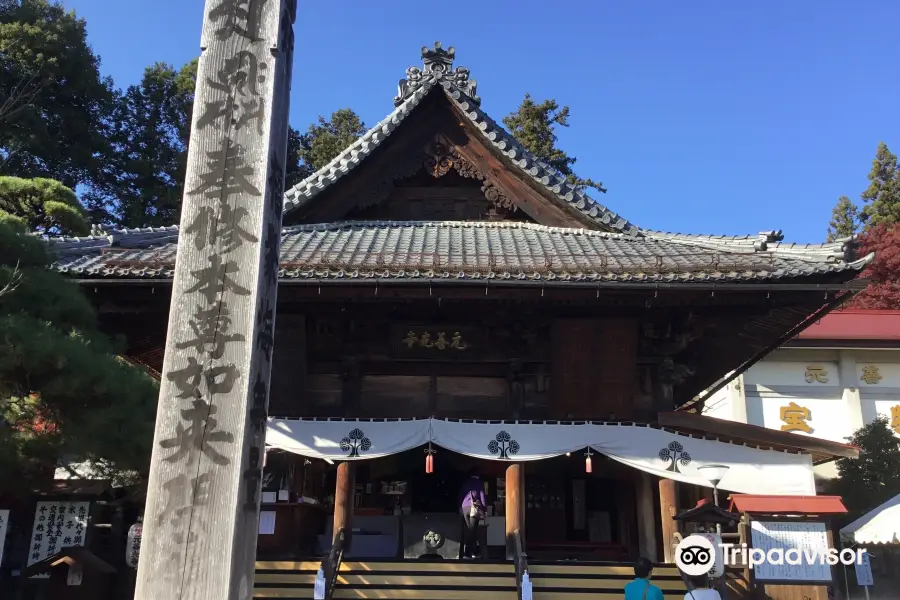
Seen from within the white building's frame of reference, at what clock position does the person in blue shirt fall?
The person in blue shirt is roughly at 12 o'clock from the white building.

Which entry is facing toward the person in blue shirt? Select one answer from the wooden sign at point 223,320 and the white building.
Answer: the white building

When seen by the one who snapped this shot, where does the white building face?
facing the viewer

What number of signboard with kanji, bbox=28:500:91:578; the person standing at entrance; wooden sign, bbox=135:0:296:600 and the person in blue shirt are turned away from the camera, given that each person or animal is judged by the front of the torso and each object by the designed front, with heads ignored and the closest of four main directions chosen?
2

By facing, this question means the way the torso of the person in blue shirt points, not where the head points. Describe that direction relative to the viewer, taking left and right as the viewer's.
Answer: facing away from the viewer

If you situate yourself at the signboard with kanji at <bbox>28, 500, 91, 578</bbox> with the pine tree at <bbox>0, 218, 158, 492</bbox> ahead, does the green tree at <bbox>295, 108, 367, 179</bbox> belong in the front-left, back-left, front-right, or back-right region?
back-left

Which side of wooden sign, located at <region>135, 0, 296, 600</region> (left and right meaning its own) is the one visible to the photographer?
front

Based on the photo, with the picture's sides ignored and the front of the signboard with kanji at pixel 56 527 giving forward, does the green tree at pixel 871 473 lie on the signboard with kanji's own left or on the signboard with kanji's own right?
on the signboard with kanji's own left

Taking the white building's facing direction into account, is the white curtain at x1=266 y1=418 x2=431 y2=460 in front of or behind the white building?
in front

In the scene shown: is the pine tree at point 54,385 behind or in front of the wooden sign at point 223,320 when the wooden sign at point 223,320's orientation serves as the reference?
behind

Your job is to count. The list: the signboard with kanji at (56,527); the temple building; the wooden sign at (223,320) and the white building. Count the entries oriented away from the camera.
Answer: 0

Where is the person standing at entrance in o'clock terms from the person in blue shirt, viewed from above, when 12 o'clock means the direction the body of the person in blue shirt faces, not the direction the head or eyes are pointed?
The person standing at entrance is roughly at 11 o'clock from the person in blue shirt.

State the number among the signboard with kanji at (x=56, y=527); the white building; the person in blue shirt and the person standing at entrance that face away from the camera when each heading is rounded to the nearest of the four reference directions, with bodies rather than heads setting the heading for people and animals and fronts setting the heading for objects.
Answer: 2

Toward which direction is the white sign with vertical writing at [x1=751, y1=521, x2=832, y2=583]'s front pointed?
toward the camera

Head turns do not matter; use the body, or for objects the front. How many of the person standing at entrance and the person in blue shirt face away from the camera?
2
